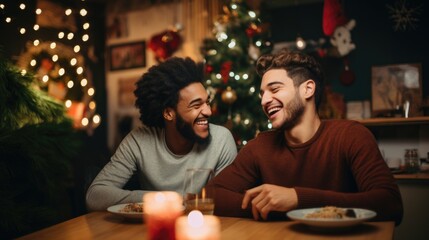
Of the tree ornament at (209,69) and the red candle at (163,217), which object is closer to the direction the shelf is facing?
the red candle

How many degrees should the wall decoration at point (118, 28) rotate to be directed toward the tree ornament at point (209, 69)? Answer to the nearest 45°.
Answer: approximately 45° to its left

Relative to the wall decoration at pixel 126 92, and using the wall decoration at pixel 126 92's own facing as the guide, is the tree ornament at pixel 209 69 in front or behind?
in front

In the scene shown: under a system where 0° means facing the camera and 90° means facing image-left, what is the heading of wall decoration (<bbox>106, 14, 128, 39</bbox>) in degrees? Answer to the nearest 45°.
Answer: approximately 0°

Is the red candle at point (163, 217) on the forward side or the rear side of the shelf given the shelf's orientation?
on the forward side

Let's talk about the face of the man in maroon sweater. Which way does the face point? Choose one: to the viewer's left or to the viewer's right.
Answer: to the viewer's left

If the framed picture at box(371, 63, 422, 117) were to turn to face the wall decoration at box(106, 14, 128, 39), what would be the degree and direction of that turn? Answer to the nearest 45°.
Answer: approximately 90° to its right

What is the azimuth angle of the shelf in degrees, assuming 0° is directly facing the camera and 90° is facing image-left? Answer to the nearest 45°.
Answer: approximately 0°
